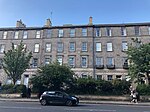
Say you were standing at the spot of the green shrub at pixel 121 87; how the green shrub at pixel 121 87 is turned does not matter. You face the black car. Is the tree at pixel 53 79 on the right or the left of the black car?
right

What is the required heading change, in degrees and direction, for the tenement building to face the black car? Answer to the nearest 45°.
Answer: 0° — it already faces it

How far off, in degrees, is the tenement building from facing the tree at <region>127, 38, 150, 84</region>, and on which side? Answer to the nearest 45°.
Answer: approximately 45° to its left

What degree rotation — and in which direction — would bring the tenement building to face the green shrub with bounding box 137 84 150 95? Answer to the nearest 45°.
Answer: approximately 45° to its left

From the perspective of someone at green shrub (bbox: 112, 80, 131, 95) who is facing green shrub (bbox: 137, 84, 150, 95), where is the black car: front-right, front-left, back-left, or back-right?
back-right

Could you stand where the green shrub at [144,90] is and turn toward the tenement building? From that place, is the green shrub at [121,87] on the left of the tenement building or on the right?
left

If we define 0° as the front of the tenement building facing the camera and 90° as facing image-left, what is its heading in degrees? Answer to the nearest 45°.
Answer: approximately 0°

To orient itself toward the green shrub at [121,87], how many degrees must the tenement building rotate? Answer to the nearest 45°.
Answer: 0° — it already faces it
